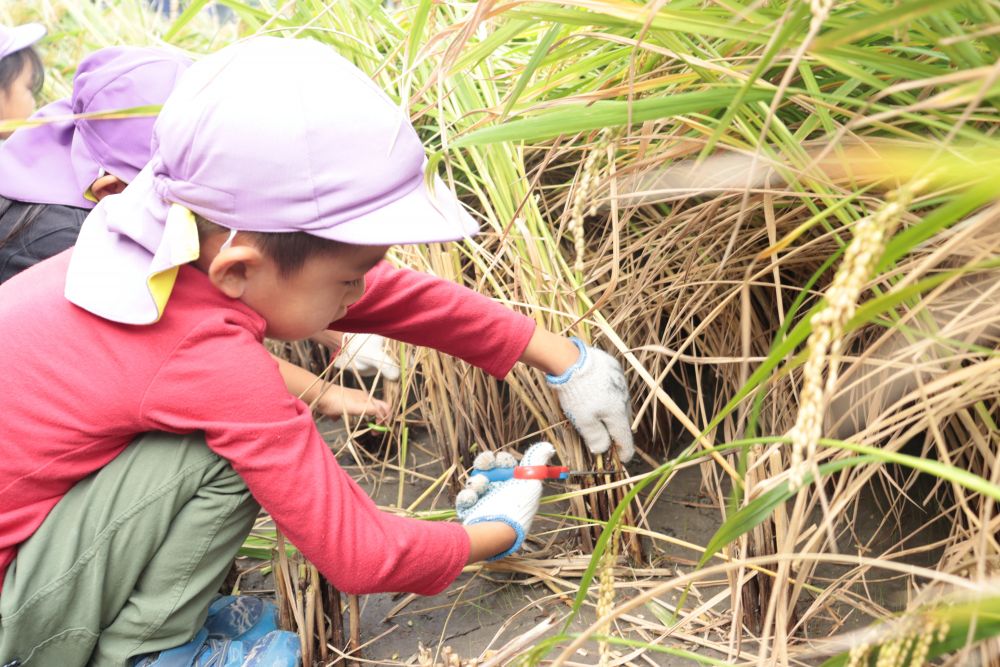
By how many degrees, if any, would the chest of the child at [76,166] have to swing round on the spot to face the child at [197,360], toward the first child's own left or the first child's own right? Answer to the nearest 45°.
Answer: approximately 90° to the first child's own right

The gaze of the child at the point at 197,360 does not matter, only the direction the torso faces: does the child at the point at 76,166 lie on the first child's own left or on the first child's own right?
on the first child's own left

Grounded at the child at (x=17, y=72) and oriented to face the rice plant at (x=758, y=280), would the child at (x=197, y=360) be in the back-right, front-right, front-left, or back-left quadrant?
front-right

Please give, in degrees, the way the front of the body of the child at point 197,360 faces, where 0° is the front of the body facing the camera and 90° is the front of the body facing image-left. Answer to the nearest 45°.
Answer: approximately 270°

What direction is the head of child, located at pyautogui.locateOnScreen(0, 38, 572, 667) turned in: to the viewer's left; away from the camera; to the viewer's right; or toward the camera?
to the viewer's right

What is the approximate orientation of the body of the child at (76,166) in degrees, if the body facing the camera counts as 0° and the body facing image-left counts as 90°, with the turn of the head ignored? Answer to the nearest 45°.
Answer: approximately 270°

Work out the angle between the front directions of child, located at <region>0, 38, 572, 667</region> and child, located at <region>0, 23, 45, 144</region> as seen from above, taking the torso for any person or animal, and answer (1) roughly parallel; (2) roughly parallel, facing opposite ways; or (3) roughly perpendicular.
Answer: roughly parallel

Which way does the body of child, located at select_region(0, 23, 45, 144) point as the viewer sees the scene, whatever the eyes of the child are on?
to the viewer's right
